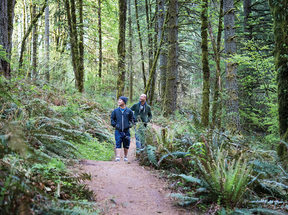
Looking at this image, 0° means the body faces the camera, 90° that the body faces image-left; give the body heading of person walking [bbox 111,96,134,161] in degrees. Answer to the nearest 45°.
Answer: approximately 0°

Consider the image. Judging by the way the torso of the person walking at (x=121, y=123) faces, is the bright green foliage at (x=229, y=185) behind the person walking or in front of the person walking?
in front
